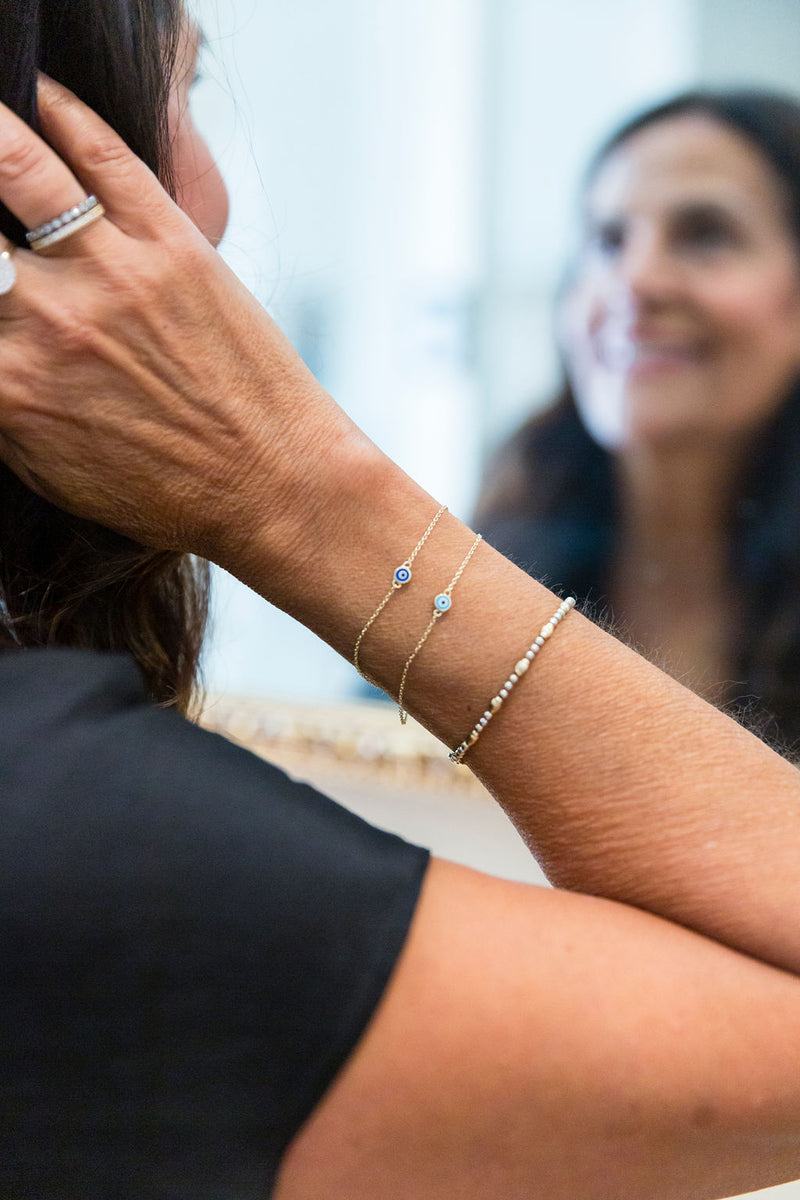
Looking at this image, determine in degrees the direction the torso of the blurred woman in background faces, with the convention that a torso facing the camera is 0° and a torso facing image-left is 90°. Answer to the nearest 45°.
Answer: approximately 45°

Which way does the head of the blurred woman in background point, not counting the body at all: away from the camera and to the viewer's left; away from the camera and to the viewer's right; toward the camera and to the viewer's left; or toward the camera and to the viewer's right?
toward the camera and to the viewer's left
